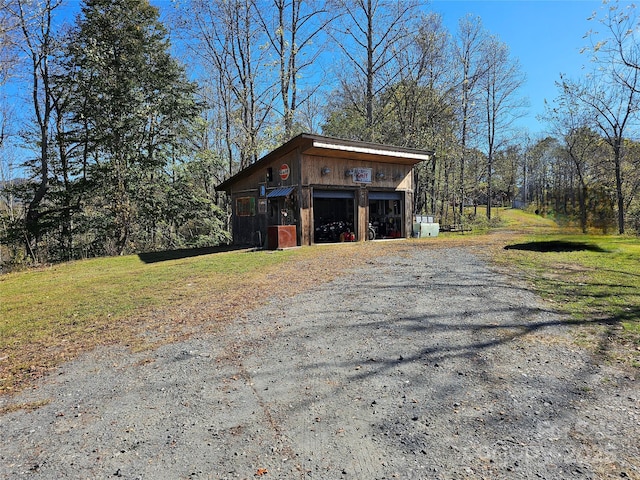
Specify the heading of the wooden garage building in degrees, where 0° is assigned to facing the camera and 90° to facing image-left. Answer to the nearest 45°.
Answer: approximately 315°
